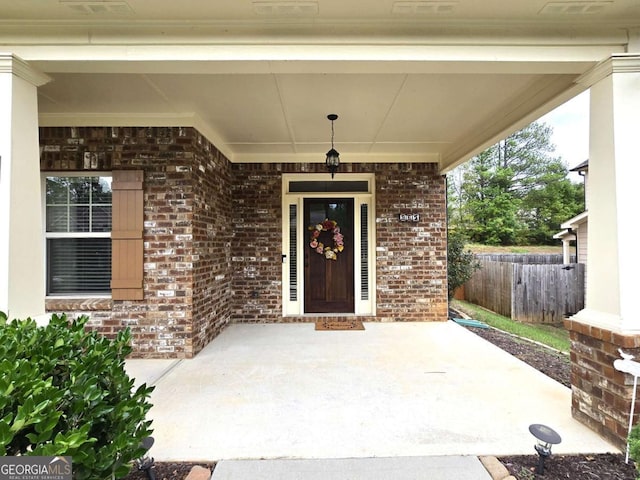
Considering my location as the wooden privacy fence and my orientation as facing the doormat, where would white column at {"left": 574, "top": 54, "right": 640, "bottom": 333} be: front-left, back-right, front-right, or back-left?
front-left

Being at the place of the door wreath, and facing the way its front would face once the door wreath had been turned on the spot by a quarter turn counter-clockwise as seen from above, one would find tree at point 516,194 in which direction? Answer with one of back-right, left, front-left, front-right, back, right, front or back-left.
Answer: front-left

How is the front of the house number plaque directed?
toward the camera

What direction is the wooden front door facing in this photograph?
toward the camera

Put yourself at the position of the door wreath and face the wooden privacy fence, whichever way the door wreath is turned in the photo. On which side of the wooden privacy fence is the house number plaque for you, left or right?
right

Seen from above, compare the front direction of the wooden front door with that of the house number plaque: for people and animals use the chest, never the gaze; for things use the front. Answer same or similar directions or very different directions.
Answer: same or similar directions

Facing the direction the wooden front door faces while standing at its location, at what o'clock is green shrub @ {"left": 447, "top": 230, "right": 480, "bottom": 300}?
The green shrub is roughly at 8 o'clock from the wooden front door.

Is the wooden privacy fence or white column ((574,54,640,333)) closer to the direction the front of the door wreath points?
the white column

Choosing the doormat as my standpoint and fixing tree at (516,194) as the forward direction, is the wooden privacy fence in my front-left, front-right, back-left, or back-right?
front-right

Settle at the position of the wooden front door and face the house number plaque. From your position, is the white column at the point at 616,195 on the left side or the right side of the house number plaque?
right

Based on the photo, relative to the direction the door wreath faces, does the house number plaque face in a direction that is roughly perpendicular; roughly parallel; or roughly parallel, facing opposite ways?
roughly parallel

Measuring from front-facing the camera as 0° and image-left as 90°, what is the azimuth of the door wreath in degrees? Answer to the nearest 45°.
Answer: approximately 0°

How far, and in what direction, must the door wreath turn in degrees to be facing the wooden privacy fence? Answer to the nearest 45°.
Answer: approximately 135° to its left

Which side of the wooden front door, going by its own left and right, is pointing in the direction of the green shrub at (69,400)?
front

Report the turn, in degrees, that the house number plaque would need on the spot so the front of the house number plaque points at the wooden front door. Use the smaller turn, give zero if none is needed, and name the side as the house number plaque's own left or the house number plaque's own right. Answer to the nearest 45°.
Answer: approximately 90° to the house number plaque's own right
